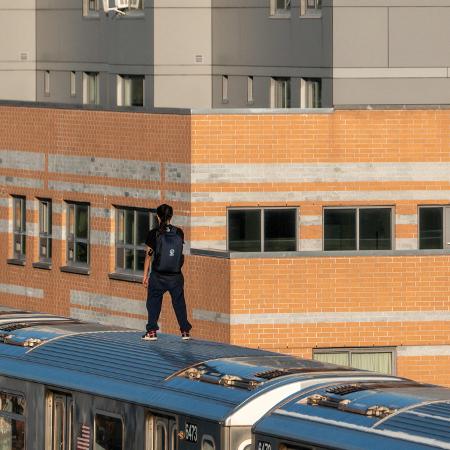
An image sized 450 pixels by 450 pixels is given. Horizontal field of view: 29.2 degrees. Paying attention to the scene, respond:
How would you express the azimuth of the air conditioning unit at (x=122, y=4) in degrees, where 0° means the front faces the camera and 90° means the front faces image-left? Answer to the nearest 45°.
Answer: approximately 0°

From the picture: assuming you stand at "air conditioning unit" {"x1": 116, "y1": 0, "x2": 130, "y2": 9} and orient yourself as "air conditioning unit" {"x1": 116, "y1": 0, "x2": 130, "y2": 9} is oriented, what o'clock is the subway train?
The subway train is roughly at 12 o'clock from the air conditioning unit.
